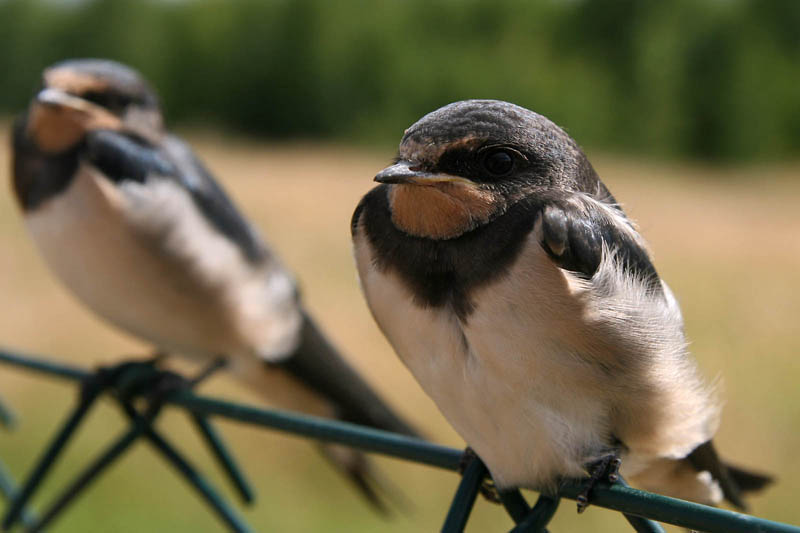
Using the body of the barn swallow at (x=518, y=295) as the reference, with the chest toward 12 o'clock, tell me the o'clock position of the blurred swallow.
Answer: The blurred swallow is roughly at 3 o'clock from the barn swallow.

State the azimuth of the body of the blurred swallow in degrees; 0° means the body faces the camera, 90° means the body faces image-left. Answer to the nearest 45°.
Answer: approximately 45°

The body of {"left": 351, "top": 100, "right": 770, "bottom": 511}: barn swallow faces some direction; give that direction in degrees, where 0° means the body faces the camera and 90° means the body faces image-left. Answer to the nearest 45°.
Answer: approximately 45°

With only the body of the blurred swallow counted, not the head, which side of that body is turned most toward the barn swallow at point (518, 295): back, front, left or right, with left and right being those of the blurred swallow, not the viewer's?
left
